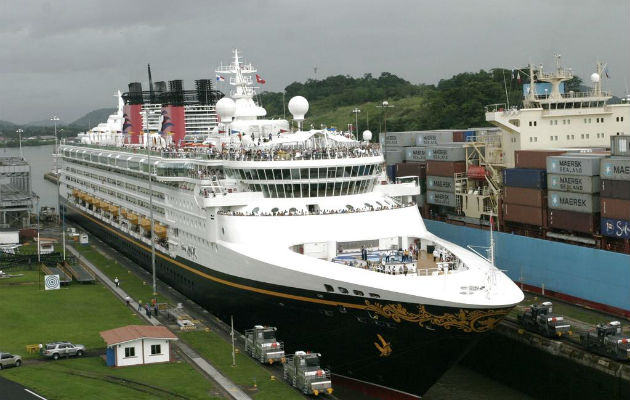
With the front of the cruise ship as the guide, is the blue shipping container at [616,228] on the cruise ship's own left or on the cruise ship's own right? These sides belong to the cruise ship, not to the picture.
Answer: on the cruise ship's own left

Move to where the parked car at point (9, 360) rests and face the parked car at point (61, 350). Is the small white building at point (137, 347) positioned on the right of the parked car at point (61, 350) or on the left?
right

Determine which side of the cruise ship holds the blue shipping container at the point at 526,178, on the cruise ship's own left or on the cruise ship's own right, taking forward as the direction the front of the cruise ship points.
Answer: on the cruise ship's own left

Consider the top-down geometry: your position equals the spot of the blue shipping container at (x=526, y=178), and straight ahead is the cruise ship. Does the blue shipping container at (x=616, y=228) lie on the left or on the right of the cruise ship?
left

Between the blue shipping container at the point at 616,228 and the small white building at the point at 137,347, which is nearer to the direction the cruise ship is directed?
the blue shipping container

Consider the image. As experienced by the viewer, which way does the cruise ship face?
facing the viewer and to the right of the viewer

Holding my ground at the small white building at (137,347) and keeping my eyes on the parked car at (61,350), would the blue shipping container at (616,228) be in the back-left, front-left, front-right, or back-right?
back-right

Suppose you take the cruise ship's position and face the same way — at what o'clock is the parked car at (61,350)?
The parked car is roughly at 4 o'clock from the cruise ship.
